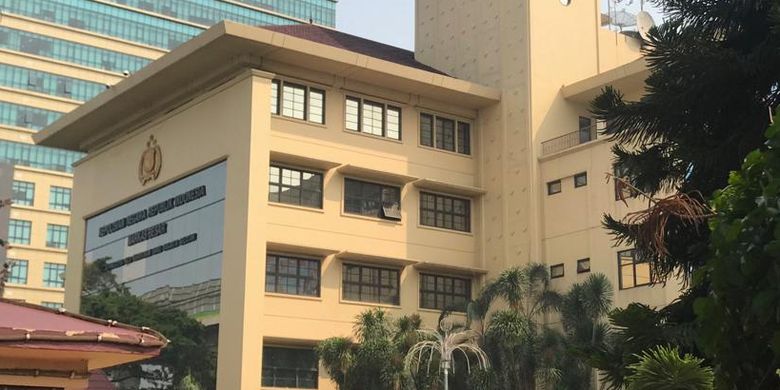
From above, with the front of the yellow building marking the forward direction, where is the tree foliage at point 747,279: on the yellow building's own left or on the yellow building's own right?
on the yellow building's own left

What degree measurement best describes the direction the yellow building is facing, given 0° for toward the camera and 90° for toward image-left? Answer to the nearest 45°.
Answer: approximately 45°
